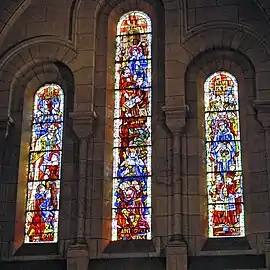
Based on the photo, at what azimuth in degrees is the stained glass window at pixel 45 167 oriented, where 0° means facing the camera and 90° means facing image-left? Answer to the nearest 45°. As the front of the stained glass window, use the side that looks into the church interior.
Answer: approximately 0°

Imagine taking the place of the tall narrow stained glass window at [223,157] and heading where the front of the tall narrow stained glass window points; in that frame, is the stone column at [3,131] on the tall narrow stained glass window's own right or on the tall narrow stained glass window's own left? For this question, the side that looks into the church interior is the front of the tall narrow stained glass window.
on the tall narrow stained glass window's own right

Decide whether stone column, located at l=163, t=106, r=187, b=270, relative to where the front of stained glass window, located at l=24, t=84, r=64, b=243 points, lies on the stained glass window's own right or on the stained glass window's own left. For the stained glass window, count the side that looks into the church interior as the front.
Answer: on the stained glass window's own left

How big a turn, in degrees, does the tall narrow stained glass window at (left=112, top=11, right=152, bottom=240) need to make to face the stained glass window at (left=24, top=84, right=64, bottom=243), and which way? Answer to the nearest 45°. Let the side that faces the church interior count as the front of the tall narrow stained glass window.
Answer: approximately 90° to its right

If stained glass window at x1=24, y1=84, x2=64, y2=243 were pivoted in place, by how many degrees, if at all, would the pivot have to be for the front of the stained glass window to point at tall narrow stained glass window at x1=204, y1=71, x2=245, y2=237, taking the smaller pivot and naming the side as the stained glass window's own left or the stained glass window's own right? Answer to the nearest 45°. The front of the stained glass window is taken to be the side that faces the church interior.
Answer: approximately 90° to the stained glass window's own left
